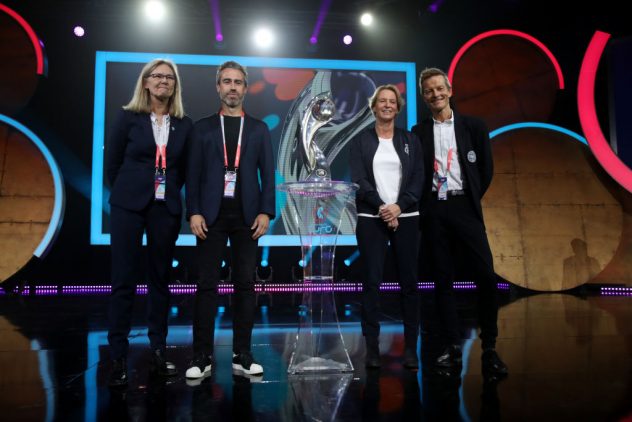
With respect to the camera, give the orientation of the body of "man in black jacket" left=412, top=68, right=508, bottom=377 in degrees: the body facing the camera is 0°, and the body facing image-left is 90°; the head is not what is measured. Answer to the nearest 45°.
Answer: approximately 0°

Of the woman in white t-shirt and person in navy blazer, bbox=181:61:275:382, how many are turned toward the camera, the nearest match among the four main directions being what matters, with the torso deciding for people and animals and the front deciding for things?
2

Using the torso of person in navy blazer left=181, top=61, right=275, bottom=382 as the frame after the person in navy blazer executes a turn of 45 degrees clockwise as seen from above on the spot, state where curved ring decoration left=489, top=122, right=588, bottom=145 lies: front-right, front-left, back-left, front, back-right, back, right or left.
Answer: back

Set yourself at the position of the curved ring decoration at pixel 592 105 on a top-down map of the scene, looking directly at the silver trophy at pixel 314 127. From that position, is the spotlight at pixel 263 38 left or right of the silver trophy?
right

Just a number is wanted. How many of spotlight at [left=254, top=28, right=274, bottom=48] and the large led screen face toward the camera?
2

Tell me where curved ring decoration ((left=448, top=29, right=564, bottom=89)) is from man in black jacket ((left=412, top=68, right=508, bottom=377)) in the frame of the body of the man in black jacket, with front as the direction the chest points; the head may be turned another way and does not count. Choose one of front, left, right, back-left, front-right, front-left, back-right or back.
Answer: back

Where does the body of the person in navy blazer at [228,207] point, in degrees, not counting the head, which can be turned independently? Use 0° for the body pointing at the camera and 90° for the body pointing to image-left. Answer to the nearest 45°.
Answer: approximately 0°
